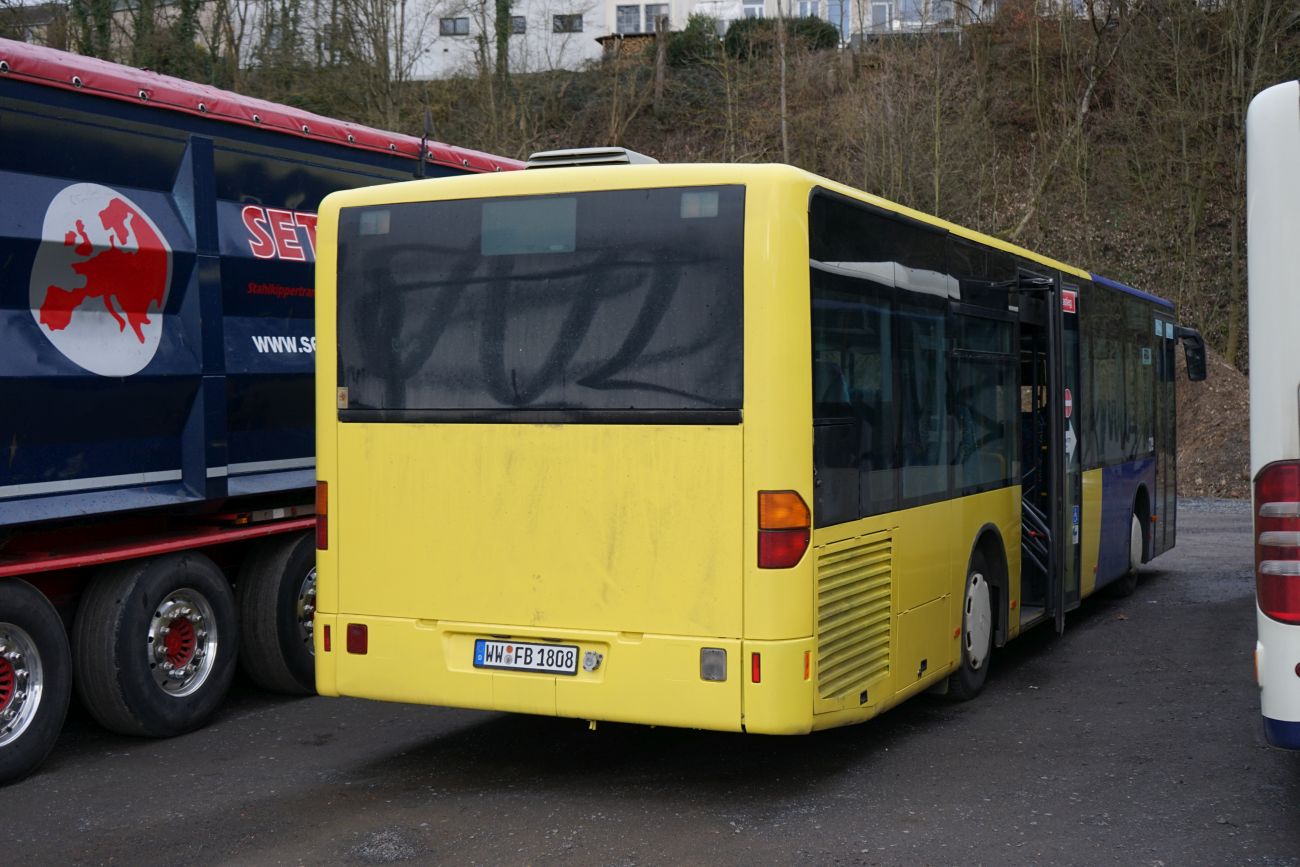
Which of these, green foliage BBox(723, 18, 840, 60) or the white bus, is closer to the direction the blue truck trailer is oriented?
the green foliage

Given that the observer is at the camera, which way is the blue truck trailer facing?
facing away from the viewer and to the right of the viewer

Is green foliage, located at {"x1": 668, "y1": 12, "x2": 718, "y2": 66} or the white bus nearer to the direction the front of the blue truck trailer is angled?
the green foliage

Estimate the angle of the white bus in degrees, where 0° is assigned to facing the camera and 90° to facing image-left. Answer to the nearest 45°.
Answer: approximately 180°

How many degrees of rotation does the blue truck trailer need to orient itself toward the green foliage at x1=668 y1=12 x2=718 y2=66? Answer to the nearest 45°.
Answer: approximately 45° to its left

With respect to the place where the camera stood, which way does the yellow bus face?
facing away from the viewer and to the right of the viewer

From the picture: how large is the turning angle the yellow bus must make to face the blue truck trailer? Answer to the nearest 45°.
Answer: approximately 90° to its left

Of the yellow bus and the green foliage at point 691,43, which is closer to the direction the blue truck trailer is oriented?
the green foliage

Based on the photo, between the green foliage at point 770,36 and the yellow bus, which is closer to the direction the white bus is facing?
the green foliage

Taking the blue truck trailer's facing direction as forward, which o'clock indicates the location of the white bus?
The white bus is roughly at 3 o'clock from the blue truck trailer.

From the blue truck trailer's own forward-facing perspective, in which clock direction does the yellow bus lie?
The yellow bus is roughly at 3 o'clock from the blue truck trailer.

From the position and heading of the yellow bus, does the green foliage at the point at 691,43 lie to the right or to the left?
on its left
